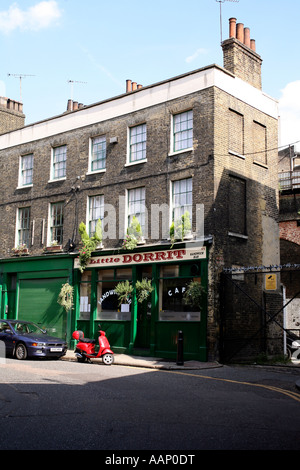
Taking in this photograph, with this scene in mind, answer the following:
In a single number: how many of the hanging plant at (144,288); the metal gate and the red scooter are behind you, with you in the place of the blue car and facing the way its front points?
0

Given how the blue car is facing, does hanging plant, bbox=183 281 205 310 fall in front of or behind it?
in front

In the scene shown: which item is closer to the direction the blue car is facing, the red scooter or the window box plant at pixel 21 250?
the red scooter

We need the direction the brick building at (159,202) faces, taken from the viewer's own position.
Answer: facing the viewer and to the left of the viewer

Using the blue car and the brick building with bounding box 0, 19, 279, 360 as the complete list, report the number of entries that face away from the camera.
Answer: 0

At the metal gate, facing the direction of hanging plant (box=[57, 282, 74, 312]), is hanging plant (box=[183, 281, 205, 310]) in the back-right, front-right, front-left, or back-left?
front-left

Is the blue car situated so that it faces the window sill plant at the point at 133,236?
no

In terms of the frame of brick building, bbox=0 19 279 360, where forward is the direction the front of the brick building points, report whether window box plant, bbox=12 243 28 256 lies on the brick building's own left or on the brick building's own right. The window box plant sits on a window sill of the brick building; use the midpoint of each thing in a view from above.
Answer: on the brick building's own right

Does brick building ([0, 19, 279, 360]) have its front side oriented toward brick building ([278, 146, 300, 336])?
no

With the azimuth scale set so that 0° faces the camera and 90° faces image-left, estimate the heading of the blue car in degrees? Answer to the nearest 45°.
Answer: approximately 315°

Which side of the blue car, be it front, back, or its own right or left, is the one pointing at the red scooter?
front

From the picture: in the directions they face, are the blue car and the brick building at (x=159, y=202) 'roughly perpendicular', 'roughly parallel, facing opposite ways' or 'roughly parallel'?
roughly perpendicular

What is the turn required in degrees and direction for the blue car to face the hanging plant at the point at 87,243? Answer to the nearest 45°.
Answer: approximately 90° to its left
